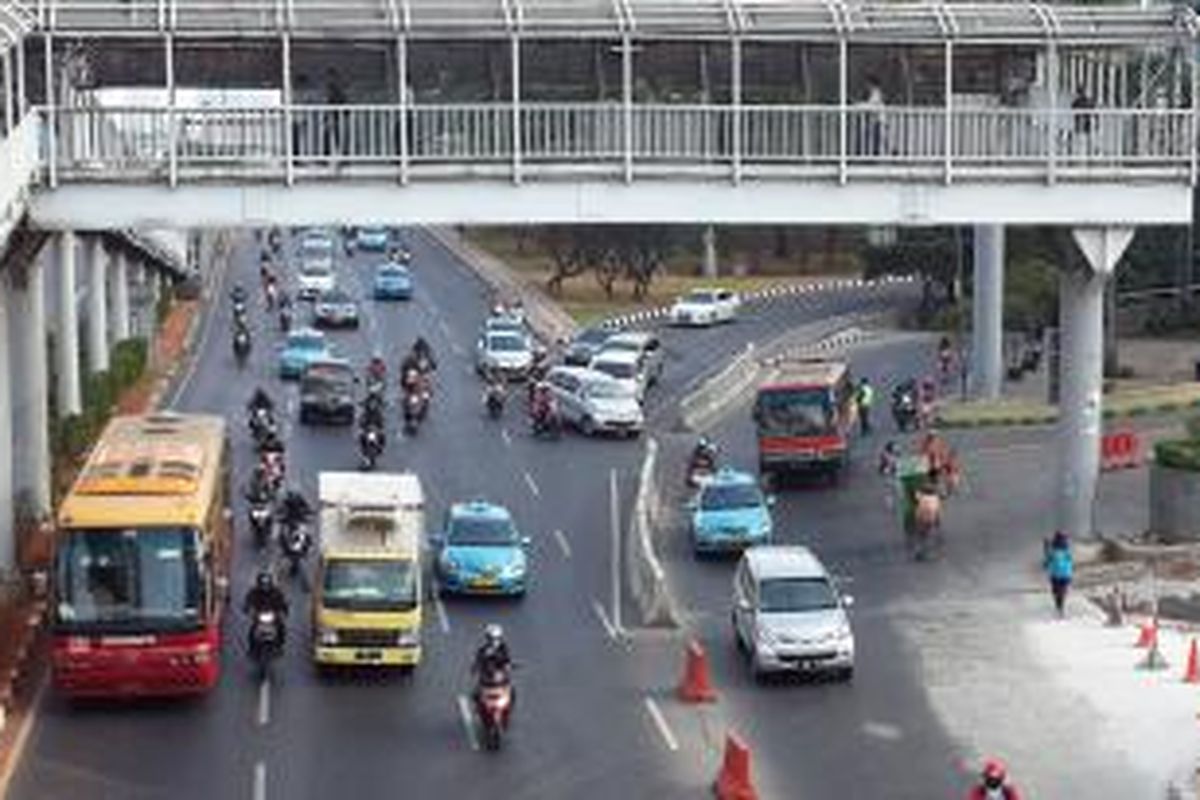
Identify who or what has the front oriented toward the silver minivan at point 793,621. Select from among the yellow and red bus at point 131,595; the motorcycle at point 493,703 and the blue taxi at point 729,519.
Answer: the blue taxi

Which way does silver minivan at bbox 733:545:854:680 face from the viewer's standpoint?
toward the camera

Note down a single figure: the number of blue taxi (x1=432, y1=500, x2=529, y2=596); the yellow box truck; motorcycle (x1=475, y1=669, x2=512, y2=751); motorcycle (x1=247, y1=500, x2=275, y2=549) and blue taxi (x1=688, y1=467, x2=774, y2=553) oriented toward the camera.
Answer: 5

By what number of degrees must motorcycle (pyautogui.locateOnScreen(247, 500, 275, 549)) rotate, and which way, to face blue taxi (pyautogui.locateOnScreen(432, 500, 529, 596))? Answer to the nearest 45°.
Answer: approximately 45° to its left

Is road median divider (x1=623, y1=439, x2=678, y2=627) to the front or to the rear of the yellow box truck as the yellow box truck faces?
to the rear

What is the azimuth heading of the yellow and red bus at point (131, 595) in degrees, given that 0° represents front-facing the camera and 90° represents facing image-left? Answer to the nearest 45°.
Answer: approximately 0°

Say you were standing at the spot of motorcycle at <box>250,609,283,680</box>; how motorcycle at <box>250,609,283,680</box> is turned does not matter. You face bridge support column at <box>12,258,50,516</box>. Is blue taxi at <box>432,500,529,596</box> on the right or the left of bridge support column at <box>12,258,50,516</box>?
right

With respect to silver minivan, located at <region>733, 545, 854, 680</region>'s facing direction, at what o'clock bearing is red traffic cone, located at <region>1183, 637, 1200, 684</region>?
The red traffic cone is roughly at 9 o'clock from the silver minivan.

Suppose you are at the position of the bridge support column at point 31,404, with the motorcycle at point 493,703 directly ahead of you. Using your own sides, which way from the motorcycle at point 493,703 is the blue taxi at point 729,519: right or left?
left

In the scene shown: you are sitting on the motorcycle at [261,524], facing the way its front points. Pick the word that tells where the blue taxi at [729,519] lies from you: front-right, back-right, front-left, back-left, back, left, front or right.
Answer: left

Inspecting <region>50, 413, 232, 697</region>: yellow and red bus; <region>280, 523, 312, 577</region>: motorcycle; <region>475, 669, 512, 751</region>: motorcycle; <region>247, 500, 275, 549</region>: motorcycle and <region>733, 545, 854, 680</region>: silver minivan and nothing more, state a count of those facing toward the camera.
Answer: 5

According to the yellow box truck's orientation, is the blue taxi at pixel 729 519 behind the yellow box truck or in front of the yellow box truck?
behind

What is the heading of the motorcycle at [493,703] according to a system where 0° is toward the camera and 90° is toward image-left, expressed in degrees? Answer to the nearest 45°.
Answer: approximately 0°

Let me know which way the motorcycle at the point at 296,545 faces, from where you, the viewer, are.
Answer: facing the viewer

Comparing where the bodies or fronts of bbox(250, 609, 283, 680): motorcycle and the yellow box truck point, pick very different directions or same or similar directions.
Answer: same or similar directions

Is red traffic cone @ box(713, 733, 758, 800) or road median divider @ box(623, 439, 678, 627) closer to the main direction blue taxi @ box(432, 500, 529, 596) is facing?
the red traffic cone

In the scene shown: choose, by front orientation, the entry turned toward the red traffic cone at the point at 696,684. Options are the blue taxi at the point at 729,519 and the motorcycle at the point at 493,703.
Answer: the blue taxi

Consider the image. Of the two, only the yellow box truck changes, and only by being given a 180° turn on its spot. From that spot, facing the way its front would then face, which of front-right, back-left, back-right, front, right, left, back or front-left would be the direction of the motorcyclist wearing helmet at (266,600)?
left

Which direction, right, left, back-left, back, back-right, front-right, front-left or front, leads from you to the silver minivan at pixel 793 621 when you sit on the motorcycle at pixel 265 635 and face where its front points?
left

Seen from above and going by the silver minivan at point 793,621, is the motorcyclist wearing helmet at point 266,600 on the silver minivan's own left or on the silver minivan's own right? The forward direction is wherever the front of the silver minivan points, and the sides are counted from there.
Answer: on the silver minivan's own right
